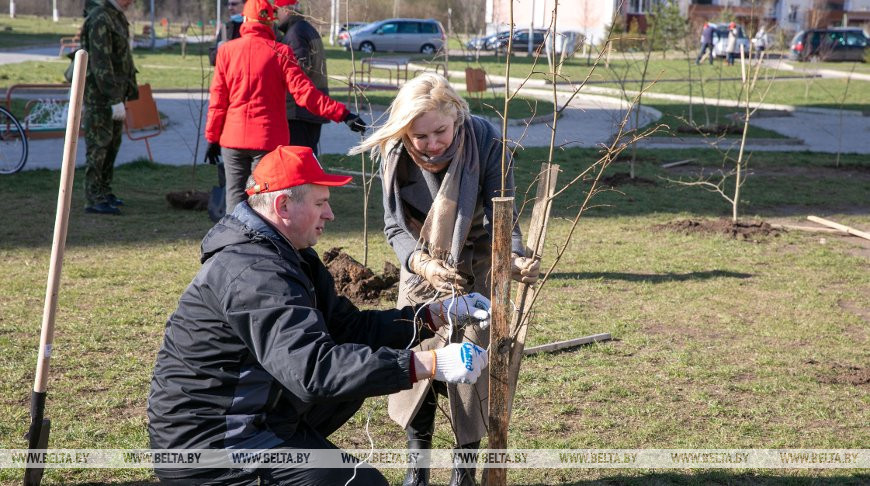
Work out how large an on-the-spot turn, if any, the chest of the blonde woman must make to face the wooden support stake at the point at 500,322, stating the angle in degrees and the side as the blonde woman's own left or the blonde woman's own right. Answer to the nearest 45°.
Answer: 0° — they already face it

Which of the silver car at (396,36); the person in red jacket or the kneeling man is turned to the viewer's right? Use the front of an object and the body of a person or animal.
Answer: the kneeling man

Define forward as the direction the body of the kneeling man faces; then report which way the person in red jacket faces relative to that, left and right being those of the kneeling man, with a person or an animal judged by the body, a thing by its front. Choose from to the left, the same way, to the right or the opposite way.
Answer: to the left

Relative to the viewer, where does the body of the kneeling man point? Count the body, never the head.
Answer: to the viewer's right

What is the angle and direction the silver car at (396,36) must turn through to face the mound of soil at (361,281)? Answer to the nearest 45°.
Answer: approximately 90° to its left

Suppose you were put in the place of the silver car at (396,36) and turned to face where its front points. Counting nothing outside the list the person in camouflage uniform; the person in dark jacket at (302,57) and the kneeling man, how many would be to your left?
3

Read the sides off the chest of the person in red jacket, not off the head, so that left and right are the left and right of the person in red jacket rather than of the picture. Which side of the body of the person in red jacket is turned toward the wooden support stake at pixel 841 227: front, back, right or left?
right

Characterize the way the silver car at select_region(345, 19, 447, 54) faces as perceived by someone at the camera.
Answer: facing to the left of the viewer

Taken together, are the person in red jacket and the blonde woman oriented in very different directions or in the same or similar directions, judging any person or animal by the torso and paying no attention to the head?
very different directions

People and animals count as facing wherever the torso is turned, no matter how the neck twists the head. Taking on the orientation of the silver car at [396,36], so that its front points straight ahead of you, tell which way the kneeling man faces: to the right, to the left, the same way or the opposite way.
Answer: the opposite way

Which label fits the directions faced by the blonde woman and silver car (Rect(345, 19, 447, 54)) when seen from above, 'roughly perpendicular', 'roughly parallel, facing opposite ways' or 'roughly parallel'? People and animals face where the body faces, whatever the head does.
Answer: roughly perpendicular

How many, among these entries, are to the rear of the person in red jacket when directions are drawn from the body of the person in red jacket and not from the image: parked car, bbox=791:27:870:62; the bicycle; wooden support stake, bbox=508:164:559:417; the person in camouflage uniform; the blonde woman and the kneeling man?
3

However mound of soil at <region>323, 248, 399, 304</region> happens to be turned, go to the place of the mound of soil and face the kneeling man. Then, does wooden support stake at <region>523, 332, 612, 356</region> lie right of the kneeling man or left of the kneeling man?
left

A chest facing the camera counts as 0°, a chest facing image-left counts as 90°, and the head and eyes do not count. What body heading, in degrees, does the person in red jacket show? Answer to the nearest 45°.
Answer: approximately 180°
